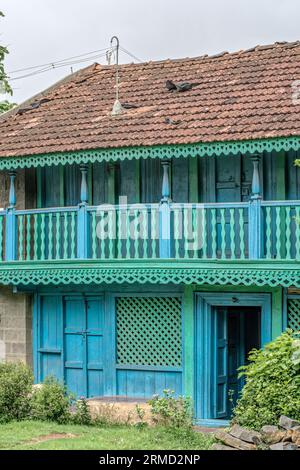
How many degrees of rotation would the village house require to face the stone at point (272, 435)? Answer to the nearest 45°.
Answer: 0° — it already faces it

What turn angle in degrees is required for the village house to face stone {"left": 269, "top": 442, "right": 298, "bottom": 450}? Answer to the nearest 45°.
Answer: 0° — it already faces it

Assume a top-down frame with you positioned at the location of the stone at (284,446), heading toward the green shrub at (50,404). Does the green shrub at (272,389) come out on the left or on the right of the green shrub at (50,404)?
right

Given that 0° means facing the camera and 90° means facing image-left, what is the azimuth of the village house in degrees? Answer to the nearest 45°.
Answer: approximately 0°

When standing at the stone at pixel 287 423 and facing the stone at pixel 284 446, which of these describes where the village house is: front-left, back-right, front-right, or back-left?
back-right
